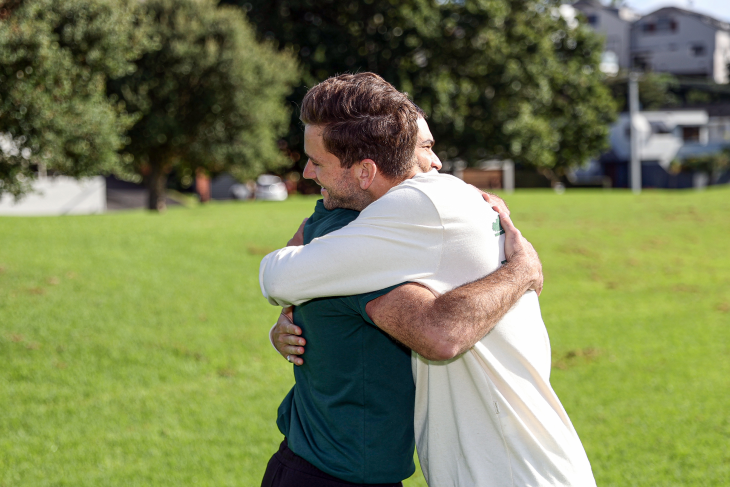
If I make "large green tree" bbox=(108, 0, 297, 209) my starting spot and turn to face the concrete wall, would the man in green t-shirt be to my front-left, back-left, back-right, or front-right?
back-left
